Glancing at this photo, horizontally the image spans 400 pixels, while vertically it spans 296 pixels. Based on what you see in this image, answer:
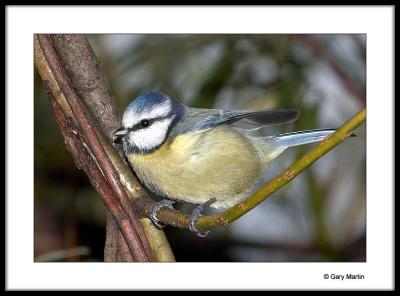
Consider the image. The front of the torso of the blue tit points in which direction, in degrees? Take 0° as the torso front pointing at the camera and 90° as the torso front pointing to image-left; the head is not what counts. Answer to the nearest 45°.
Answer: approximately 90°
